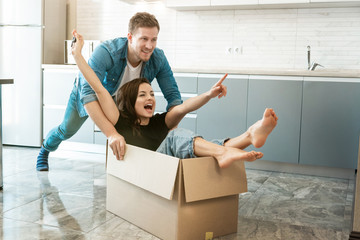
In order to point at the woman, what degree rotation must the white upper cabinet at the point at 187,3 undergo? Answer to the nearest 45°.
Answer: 0° — it already faces them

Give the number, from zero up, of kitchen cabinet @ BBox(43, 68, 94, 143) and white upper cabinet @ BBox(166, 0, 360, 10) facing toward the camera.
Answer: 2

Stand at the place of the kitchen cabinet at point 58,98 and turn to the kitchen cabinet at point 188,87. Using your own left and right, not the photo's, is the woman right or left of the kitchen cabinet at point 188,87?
right

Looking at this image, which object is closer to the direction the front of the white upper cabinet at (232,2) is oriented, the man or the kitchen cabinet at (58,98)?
the man

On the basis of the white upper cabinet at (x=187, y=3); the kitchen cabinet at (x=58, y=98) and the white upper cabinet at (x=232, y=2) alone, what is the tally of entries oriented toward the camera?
3

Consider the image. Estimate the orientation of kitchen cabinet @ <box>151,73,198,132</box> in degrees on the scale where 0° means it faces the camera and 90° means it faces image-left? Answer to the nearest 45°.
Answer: approximately 0°

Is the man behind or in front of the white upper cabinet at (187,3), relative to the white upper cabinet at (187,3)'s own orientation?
in front

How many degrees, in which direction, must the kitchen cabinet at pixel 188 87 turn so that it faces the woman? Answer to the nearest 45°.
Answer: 0° — it already faces them

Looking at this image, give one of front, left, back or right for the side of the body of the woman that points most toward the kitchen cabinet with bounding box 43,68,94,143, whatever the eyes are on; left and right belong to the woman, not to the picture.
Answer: back

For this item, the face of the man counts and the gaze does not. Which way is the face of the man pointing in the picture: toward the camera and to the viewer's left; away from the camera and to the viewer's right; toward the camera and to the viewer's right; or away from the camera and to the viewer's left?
toward the camera and to the viewer's right
